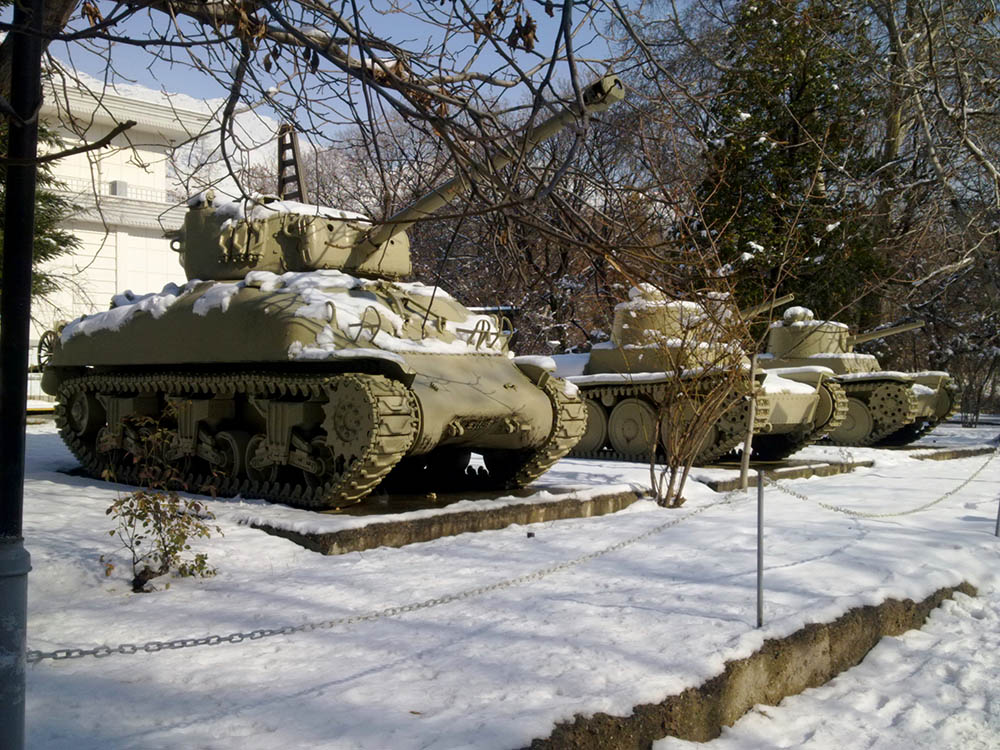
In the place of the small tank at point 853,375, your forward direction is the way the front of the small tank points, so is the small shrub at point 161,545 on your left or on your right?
on your right

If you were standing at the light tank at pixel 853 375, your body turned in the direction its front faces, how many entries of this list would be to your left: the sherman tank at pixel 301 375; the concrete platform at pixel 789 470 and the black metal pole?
0

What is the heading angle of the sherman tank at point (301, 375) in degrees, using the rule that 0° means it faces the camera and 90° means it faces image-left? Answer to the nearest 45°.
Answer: approximately 315°

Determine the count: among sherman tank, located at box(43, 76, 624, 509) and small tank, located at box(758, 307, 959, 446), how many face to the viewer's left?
0

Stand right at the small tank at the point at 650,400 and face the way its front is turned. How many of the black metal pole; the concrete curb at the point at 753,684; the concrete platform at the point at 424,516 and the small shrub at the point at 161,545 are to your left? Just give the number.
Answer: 0

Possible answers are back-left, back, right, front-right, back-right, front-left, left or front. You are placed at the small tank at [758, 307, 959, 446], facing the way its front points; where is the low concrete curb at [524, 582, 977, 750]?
front-right

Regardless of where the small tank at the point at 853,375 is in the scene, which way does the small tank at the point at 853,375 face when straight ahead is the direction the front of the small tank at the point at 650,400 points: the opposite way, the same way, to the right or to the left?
the same way

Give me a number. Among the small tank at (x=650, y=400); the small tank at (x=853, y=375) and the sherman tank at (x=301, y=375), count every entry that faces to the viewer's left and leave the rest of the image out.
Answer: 0

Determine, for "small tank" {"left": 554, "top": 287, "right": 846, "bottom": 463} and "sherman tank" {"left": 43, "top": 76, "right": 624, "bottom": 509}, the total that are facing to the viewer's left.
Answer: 0

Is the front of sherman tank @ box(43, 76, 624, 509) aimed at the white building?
no

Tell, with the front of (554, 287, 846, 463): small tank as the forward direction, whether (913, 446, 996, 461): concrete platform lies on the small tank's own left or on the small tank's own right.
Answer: on the small tank's own left

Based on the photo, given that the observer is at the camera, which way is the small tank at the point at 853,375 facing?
facing the viewer and to the right of the viewer

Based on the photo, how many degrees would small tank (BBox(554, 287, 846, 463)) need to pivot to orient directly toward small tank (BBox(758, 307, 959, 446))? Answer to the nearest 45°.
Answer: approximately 90° to its left

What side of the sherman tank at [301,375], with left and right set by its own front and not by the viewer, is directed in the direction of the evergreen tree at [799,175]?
left
